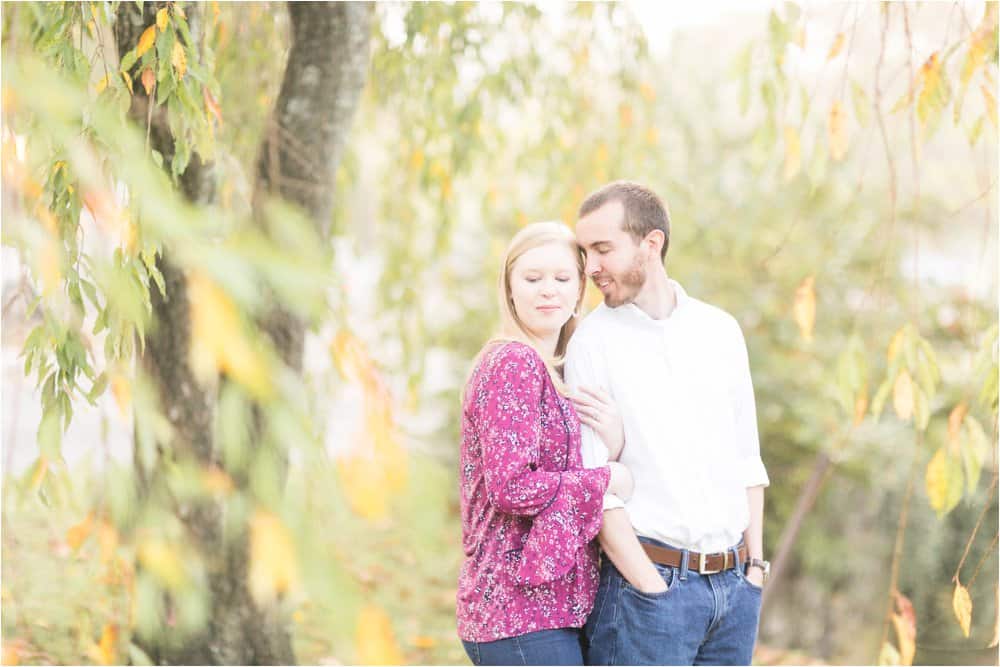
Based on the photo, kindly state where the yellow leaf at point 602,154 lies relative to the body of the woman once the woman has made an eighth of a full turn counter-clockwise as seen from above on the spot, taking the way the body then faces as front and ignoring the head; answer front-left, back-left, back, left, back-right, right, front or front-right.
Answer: left

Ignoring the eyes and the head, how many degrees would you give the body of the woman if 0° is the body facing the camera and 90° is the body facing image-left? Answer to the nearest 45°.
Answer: approximately 315°

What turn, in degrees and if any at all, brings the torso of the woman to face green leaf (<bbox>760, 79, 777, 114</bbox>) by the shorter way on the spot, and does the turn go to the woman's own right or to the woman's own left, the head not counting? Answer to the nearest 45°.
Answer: approximately 90° to the woman's own left

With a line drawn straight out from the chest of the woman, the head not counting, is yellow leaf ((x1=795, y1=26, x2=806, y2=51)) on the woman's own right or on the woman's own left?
on the woman's own left

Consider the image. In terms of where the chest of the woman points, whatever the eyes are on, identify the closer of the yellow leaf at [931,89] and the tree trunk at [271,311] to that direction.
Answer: the yellow leaf

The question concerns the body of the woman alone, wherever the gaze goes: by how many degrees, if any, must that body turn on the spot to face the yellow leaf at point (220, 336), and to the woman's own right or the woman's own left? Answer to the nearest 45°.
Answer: approximately 45° to the woman's own right

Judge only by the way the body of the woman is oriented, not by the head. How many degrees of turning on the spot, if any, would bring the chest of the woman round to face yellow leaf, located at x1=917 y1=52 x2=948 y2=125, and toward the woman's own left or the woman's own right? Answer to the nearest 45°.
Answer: approximately 90° to the woman's own left

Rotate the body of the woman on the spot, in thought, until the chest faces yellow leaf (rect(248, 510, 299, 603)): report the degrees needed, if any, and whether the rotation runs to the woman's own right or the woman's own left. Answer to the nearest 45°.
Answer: approximately 45° to the woman's own right

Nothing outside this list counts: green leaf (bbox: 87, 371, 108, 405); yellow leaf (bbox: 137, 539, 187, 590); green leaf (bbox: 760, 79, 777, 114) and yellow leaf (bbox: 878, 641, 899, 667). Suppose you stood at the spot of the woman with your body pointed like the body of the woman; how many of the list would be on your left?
2

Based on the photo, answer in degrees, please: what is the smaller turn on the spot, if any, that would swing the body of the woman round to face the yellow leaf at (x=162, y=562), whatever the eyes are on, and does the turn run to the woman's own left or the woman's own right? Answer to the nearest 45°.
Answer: approximately 90° to the woman's own right
